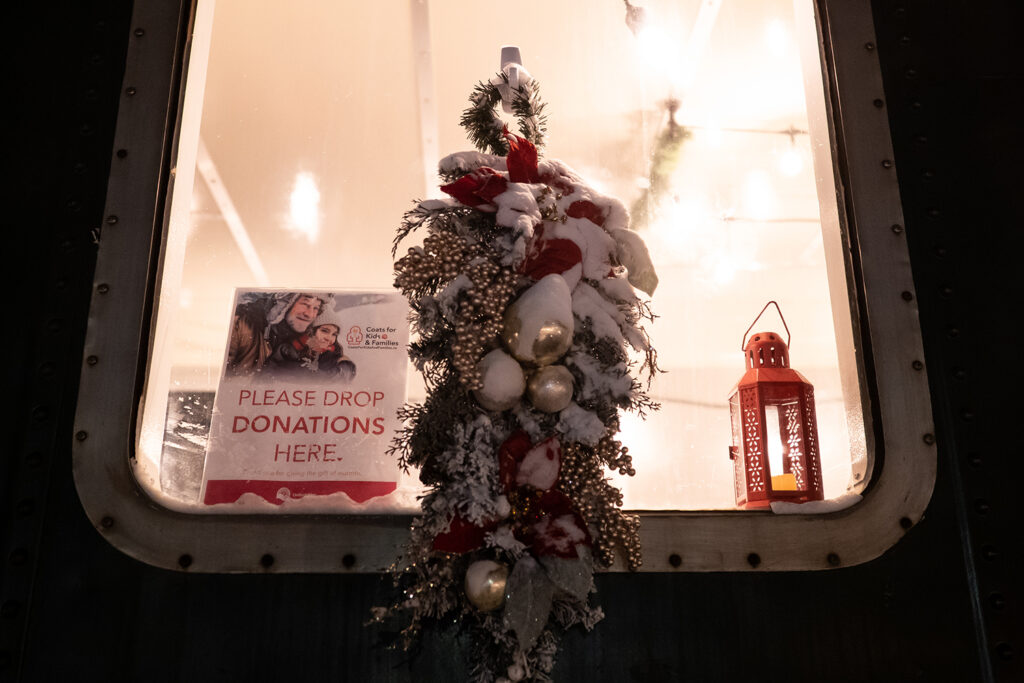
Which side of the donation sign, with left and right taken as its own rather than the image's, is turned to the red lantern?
left

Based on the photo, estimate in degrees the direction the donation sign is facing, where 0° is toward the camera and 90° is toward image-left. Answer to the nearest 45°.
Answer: approximately 0°
